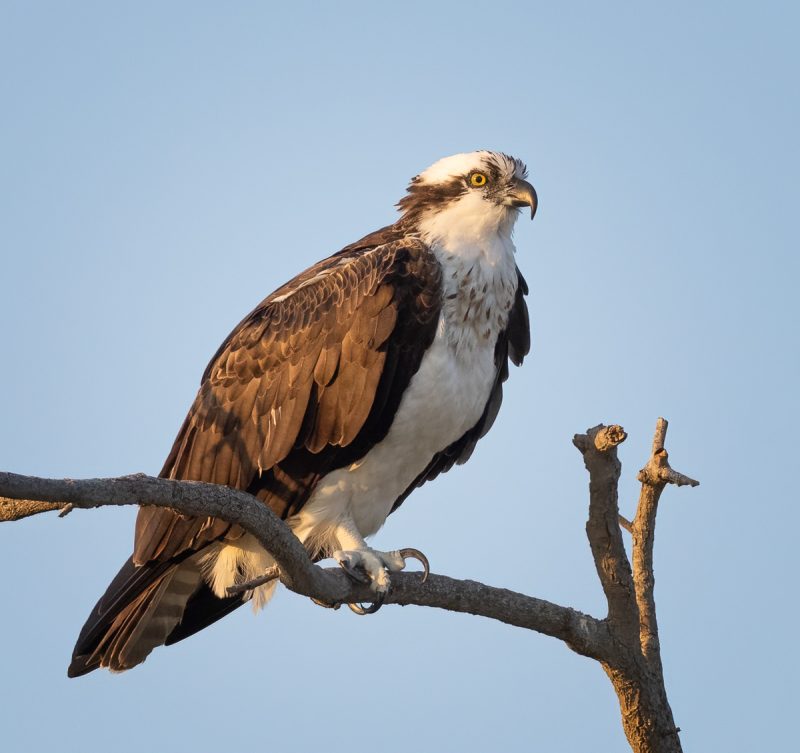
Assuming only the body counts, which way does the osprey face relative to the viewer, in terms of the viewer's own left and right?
facing the viewer and to the right of the viewer
